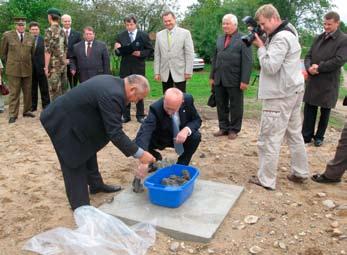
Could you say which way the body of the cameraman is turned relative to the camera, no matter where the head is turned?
to the viewer's left

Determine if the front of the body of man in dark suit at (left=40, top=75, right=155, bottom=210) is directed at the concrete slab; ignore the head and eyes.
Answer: yes

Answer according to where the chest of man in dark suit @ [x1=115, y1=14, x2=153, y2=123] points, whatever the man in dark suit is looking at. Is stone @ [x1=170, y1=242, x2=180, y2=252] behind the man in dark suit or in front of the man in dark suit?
in front

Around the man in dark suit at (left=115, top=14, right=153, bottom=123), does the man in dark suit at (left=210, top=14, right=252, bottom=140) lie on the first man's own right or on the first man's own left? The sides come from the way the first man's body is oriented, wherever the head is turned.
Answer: on the first man's own left

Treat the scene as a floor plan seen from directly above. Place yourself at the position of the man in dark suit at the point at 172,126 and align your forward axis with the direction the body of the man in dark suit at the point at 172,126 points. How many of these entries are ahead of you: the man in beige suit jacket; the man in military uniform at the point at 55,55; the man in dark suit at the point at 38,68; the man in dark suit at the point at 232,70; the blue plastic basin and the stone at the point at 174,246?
2

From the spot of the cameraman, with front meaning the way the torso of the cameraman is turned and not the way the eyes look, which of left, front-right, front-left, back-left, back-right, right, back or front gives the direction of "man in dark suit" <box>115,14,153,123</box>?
front-right

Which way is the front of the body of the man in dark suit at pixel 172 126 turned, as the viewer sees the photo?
toward the camera

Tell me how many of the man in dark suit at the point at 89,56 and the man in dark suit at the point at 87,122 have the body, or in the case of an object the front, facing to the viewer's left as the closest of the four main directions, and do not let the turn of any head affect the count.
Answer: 0

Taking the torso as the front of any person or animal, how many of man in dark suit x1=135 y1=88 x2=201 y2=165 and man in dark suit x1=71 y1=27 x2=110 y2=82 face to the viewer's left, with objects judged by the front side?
0

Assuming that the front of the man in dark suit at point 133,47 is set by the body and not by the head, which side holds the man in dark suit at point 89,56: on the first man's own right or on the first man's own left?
on the first man's own right

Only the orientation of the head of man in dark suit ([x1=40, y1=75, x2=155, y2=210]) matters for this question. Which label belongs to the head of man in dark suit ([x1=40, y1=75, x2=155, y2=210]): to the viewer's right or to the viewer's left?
to the viewer's right

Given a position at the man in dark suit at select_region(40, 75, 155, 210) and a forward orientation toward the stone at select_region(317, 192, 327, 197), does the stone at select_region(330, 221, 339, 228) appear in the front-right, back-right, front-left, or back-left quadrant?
front-right

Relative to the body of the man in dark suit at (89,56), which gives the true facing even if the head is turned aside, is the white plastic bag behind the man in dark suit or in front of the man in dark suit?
in front

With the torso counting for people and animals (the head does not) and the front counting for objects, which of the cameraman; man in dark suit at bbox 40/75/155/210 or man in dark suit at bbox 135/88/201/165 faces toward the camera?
man in dark suit at bbox 135/88/201/165

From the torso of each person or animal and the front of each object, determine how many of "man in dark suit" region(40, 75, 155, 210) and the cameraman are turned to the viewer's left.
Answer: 1

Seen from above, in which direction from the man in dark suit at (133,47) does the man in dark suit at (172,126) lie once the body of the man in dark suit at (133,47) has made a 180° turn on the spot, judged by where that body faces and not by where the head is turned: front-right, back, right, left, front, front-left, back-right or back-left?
back
